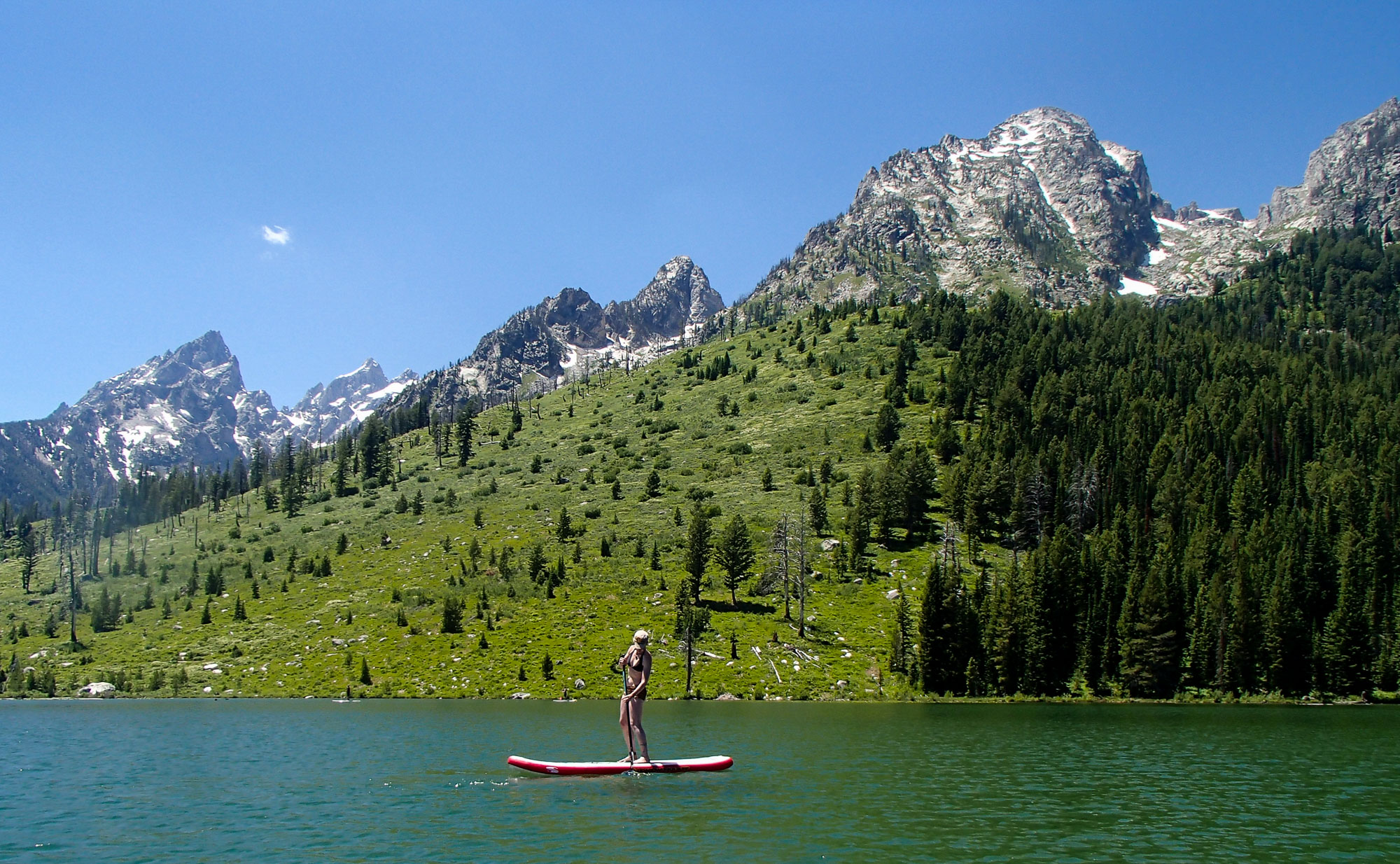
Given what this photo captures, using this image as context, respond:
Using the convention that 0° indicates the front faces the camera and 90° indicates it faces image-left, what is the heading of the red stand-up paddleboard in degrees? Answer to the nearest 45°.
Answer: approximately 90°
